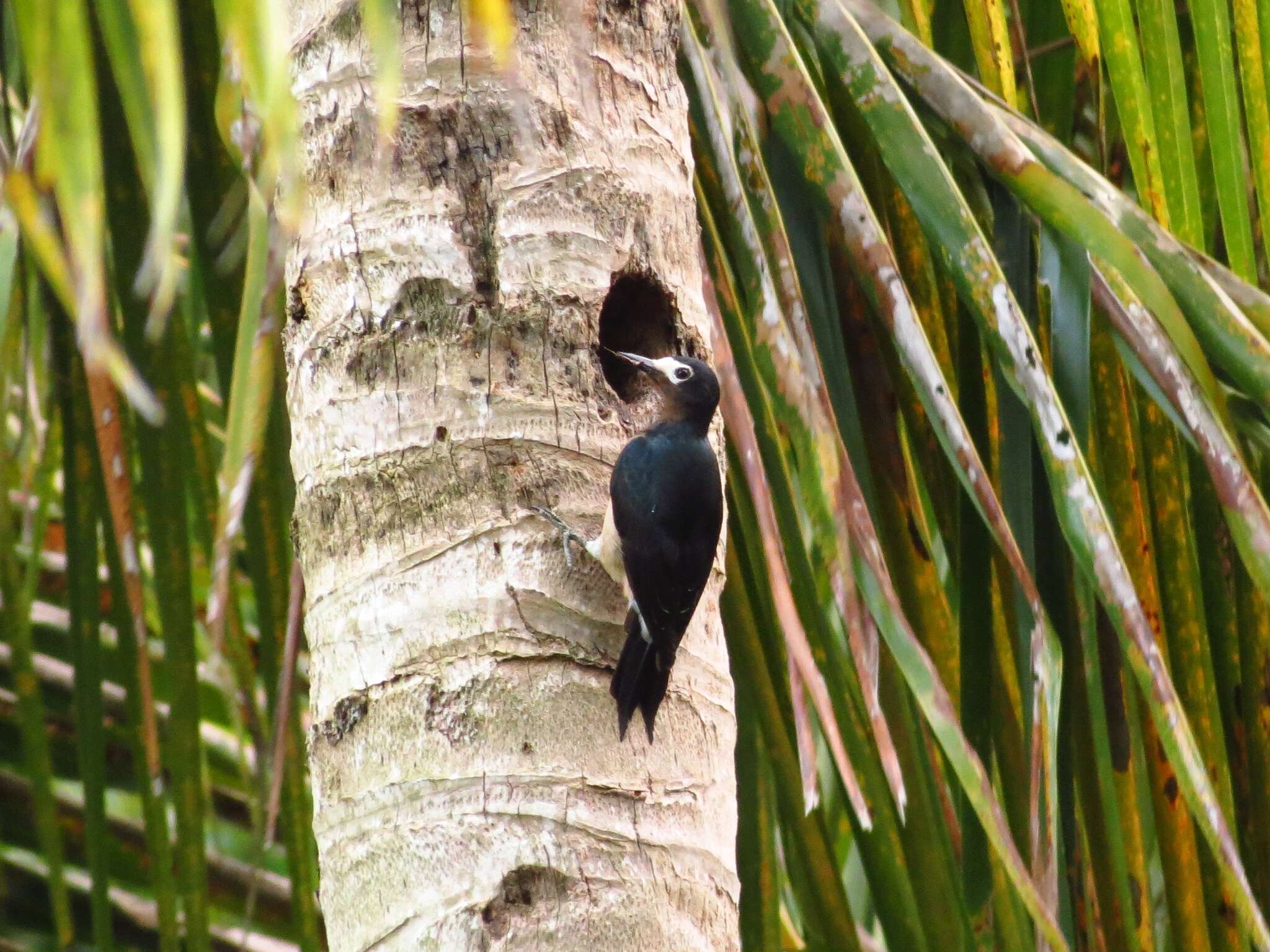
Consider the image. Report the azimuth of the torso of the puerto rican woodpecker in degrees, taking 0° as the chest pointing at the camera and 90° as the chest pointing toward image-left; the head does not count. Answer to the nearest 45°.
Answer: approximately 135°
